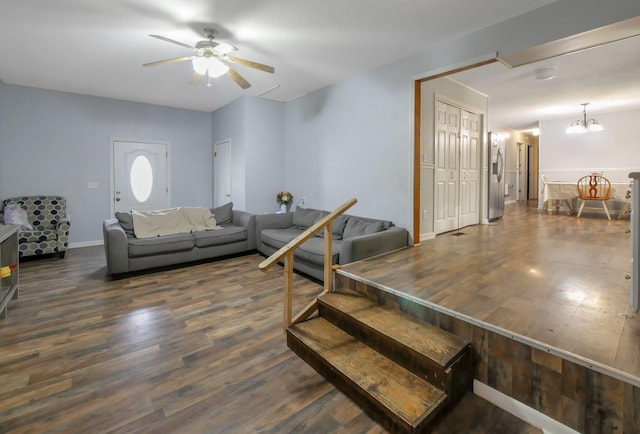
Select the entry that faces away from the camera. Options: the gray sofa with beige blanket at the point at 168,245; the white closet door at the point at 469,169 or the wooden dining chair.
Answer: the wooden dining chair

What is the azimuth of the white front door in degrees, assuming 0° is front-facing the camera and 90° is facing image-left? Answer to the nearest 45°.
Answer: approximately 0°

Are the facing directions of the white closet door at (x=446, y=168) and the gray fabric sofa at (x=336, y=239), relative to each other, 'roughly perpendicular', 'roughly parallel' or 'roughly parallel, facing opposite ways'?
roughly perpendicular

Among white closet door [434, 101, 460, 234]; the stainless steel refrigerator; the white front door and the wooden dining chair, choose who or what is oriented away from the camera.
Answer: the wooden dining chair

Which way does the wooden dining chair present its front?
away from the camera

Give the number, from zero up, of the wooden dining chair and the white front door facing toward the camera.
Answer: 1

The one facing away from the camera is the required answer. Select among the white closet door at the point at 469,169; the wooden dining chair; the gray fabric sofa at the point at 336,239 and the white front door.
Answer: the wooden dining chair

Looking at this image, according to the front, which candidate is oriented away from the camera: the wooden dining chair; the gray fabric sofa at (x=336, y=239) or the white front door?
the wooden dining chair

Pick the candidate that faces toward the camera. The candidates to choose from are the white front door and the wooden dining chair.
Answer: the white front door

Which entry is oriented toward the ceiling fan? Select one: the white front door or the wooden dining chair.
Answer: the white front door
